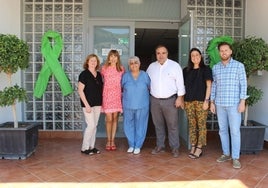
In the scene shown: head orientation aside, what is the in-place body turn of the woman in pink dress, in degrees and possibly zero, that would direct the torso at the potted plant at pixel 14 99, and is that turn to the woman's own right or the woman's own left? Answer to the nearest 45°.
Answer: approximately 90° to the woman's own right

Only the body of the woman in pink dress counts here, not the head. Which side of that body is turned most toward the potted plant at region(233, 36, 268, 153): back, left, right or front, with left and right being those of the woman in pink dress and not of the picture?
left

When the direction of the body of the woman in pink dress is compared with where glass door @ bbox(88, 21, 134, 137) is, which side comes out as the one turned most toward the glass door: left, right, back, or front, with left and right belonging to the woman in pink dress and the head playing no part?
back

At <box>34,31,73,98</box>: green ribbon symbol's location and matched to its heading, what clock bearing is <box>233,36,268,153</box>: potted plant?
The potted plant is roughly at 10 o'clock from the green ribbon symbol.

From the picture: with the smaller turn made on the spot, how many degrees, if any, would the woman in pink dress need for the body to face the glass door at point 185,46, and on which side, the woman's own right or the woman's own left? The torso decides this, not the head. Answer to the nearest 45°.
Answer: approximately 135° to the woman's own left

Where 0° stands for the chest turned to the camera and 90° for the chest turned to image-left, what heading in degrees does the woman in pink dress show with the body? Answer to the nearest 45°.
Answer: approximately 0°

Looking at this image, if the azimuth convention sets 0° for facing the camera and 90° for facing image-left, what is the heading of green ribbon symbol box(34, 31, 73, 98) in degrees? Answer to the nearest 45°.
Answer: approximately 0°

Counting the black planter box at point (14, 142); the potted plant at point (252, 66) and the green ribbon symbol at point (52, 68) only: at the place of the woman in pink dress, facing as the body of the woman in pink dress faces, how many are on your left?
1
